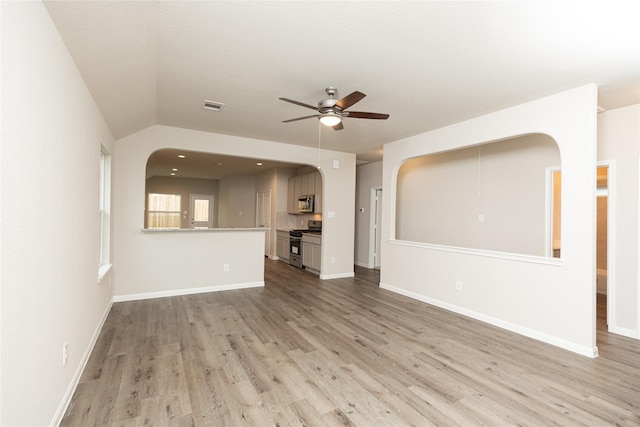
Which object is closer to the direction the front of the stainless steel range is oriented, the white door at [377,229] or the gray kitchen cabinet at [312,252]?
the gray kitchen cabinet

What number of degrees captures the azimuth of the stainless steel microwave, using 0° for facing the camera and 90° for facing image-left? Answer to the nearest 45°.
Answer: approximately 45°

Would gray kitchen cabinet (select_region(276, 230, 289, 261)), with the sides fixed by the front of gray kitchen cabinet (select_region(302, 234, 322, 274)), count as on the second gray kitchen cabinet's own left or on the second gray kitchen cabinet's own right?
on the second gray kitchen cabinet's own right

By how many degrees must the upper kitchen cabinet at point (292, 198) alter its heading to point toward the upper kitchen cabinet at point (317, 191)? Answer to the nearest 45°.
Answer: approximately 90° to its left

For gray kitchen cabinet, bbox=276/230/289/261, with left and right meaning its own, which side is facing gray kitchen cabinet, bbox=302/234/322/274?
left

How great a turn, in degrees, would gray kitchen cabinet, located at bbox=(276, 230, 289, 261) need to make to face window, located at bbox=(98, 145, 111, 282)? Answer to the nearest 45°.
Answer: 0° — it already faces it
